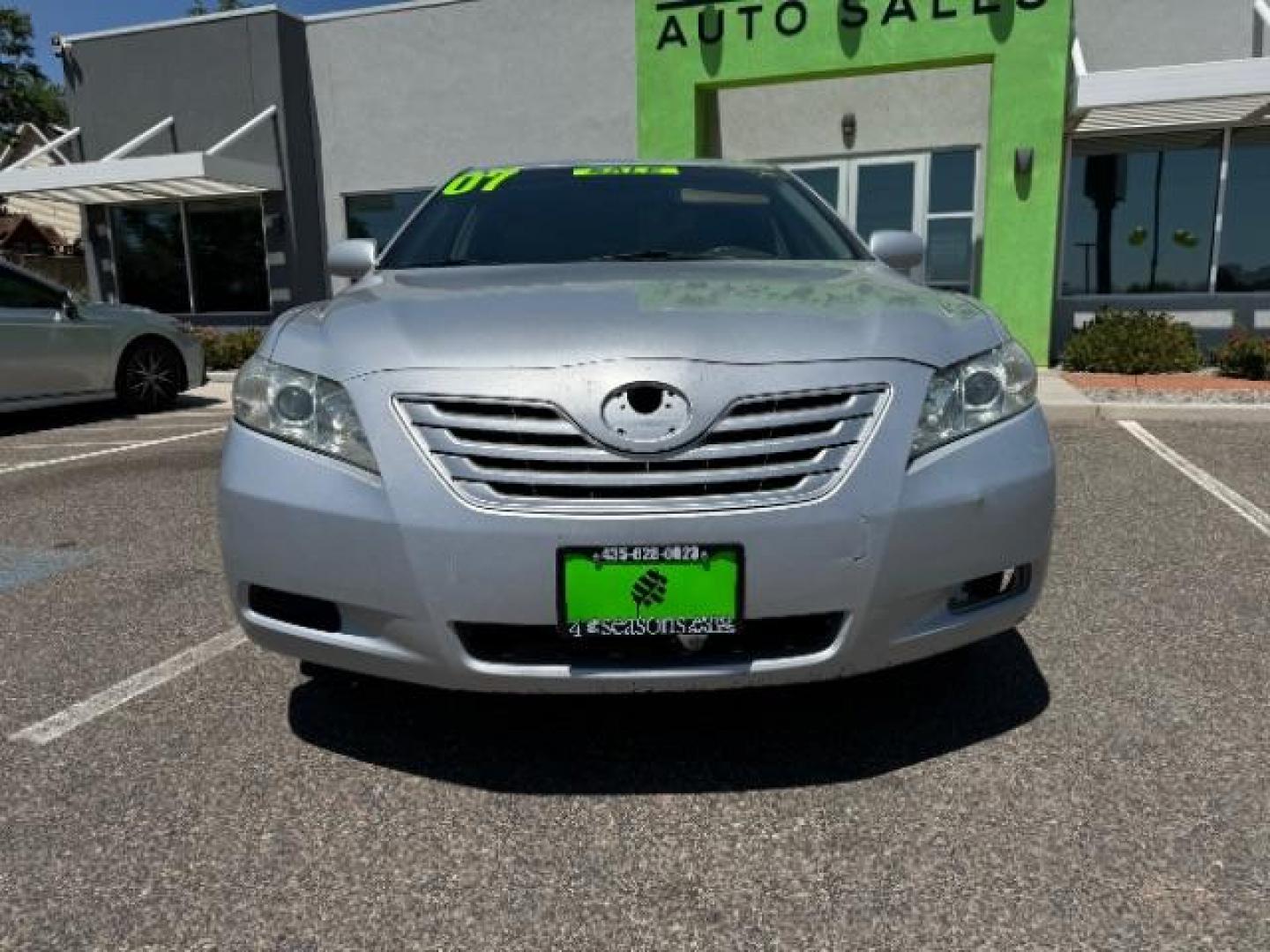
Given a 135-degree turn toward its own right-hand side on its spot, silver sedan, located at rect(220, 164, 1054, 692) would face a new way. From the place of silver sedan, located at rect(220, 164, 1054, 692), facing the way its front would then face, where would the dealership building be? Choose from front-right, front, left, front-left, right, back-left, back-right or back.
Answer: front-right

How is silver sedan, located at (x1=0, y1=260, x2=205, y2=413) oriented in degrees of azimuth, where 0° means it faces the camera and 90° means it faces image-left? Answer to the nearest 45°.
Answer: approximately 270°

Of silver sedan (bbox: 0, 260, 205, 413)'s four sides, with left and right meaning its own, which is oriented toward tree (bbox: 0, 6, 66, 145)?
left

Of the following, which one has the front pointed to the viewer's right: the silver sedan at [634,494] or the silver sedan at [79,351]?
the silver sedan at [79,351]

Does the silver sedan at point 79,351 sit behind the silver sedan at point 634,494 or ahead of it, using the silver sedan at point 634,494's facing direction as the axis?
behind

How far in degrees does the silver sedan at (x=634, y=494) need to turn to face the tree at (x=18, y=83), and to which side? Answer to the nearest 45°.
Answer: approximately 135° to its right

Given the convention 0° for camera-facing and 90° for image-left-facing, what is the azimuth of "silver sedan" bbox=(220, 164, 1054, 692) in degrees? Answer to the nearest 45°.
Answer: approximately 0°

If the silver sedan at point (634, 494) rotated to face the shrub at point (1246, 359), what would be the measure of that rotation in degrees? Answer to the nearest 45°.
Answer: approximately 135° to its left
